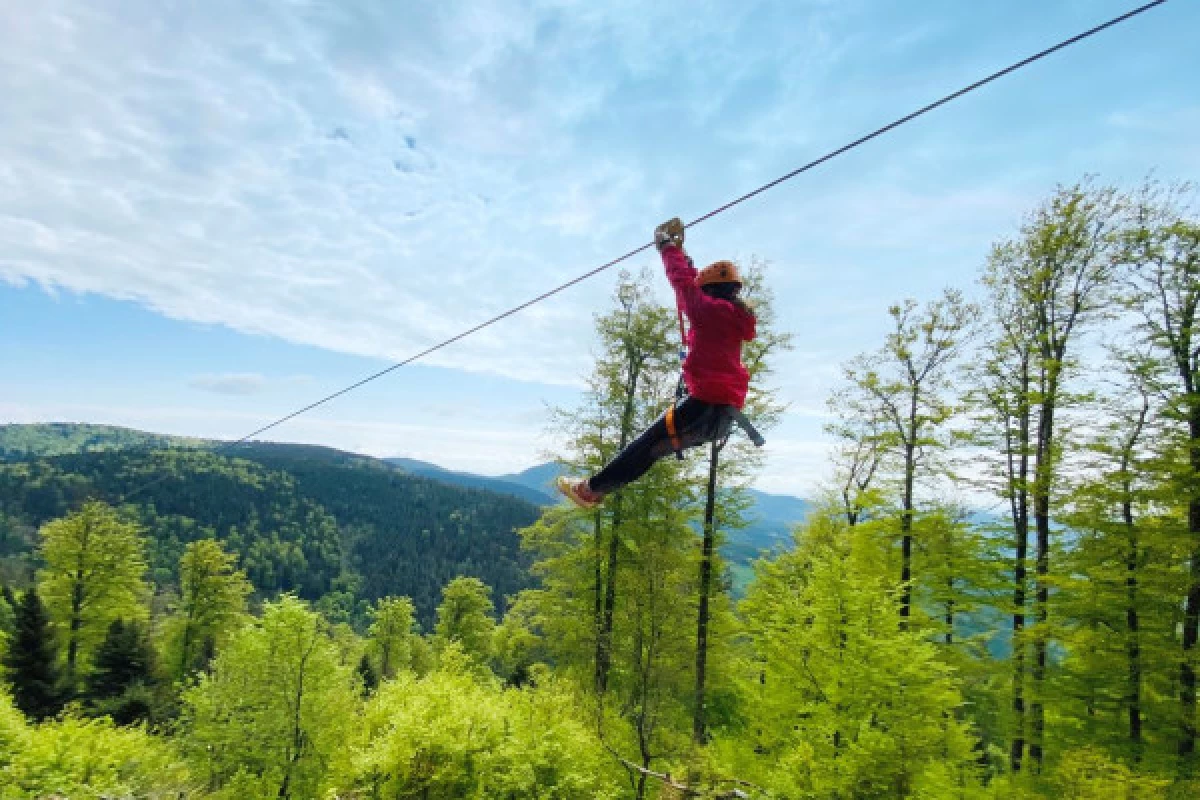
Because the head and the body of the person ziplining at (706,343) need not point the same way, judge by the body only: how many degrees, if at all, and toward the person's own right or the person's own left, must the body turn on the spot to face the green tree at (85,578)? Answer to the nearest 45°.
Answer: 0° — they already face it

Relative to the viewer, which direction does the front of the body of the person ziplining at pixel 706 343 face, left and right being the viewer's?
facing away from the viewer and to the left of the viewer

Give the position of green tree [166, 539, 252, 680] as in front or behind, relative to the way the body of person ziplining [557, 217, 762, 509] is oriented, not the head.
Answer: in front

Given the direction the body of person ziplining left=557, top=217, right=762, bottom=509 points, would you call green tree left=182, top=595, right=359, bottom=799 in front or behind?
in front
